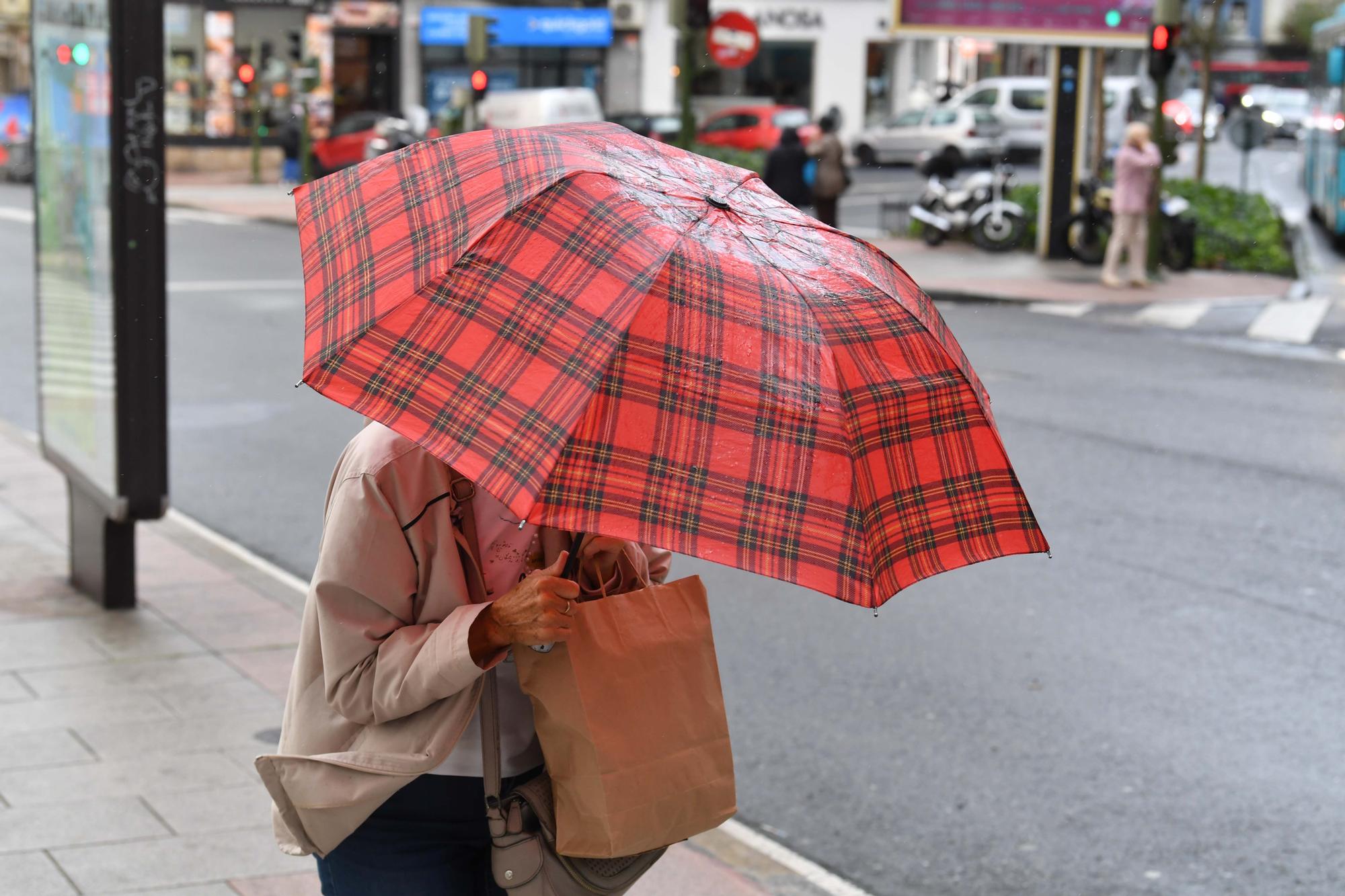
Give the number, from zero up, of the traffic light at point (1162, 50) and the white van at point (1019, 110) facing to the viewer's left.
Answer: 1

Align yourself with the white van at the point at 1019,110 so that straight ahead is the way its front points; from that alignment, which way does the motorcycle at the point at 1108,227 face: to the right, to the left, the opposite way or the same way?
the same way

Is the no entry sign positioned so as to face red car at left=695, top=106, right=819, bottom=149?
no

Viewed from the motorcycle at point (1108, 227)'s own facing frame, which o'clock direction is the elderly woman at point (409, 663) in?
The elderly woman is roughly at 9 o'clock from the motorcycle.

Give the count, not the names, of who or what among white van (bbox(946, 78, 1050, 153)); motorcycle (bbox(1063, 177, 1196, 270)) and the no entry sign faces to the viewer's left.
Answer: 2

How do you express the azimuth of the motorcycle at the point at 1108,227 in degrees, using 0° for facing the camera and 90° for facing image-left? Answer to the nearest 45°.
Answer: approximately 90°

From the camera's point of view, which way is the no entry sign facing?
toward the camera

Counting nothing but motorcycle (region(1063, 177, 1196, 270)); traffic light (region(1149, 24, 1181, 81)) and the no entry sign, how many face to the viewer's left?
1

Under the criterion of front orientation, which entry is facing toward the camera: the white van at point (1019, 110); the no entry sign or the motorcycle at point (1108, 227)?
the no entry sign

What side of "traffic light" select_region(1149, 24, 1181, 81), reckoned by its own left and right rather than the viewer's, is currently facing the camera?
front

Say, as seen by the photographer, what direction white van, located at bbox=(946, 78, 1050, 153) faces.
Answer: facing to the left of the viewer

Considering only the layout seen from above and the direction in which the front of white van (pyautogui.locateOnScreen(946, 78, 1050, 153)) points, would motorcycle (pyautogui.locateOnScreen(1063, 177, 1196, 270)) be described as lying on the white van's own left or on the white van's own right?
on the white van's own left

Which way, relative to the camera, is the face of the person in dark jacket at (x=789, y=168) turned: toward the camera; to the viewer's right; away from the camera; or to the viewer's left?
away from the camera

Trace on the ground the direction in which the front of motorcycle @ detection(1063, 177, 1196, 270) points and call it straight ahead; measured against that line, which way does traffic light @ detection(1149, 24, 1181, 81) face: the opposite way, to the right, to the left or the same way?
to the left

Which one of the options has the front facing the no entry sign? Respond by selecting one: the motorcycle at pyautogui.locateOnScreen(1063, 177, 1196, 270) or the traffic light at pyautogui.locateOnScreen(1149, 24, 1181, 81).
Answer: the motorcycle

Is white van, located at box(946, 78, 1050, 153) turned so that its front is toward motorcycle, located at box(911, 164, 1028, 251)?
no
